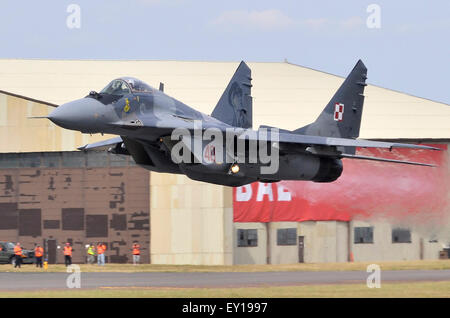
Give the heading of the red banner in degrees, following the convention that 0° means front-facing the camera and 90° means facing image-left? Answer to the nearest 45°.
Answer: approximately 0°

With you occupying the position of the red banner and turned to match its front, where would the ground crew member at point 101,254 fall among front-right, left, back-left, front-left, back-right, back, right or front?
right

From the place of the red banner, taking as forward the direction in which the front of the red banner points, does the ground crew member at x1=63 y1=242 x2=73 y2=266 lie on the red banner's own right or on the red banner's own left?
on the red banner's own right

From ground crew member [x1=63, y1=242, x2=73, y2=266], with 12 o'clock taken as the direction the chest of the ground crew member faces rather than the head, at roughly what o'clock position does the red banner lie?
The red banner is roughly at 9 o'clock from the ground crew member.

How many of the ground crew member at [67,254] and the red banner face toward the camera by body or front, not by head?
2

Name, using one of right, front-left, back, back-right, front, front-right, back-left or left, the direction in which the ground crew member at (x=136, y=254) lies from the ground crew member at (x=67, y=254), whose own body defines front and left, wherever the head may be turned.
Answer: left

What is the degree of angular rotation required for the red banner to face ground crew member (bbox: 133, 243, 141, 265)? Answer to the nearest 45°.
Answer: approximately 90° to its right

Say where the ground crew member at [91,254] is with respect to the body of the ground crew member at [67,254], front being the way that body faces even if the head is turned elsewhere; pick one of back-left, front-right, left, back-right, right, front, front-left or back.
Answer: back-left

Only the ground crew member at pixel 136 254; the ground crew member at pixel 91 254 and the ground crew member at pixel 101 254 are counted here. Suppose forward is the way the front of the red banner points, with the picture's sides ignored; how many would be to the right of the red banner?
3
